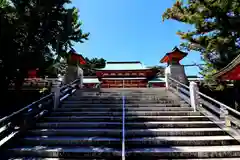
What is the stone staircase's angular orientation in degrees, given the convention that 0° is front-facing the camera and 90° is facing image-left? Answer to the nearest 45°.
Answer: approximately 0°

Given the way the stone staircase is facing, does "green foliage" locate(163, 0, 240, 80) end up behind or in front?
behind

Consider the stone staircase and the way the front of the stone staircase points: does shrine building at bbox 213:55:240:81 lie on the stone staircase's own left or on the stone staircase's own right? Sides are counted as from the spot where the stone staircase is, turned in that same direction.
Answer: on the stone staircase's own left

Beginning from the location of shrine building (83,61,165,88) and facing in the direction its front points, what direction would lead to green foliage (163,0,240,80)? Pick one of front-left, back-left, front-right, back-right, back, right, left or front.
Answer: front-left

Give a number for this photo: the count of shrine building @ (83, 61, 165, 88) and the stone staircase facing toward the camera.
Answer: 2

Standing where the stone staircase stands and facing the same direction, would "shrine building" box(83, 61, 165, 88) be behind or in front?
behind

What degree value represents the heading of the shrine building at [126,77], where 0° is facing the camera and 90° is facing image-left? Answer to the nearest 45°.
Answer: approximately 0°
